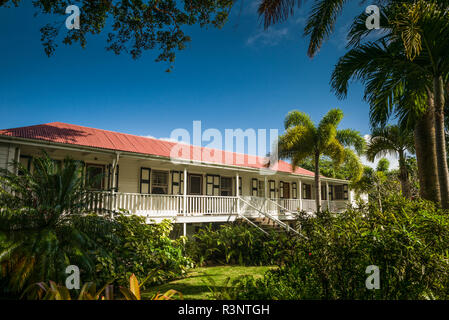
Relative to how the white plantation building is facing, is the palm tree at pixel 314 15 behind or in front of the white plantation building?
in front

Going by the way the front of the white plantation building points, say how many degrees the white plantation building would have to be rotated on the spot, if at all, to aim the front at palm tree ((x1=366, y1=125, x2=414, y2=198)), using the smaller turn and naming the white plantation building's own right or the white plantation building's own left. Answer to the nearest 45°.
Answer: approximately 45° to the white plantation building's own left

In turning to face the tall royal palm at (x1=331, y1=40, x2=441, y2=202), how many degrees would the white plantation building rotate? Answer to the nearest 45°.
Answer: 0° — it already faces it

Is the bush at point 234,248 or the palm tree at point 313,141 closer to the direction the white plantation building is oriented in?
the bush

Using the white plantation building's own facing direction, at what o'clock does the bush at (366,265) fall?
The bush is roughly at 1 o'clock from the white plantation building.

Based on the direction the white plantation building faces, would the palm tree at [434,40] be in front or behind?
in front

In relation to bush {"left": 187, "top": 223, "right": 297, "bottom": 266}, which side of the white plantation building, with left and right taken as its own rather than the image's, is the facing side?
front
